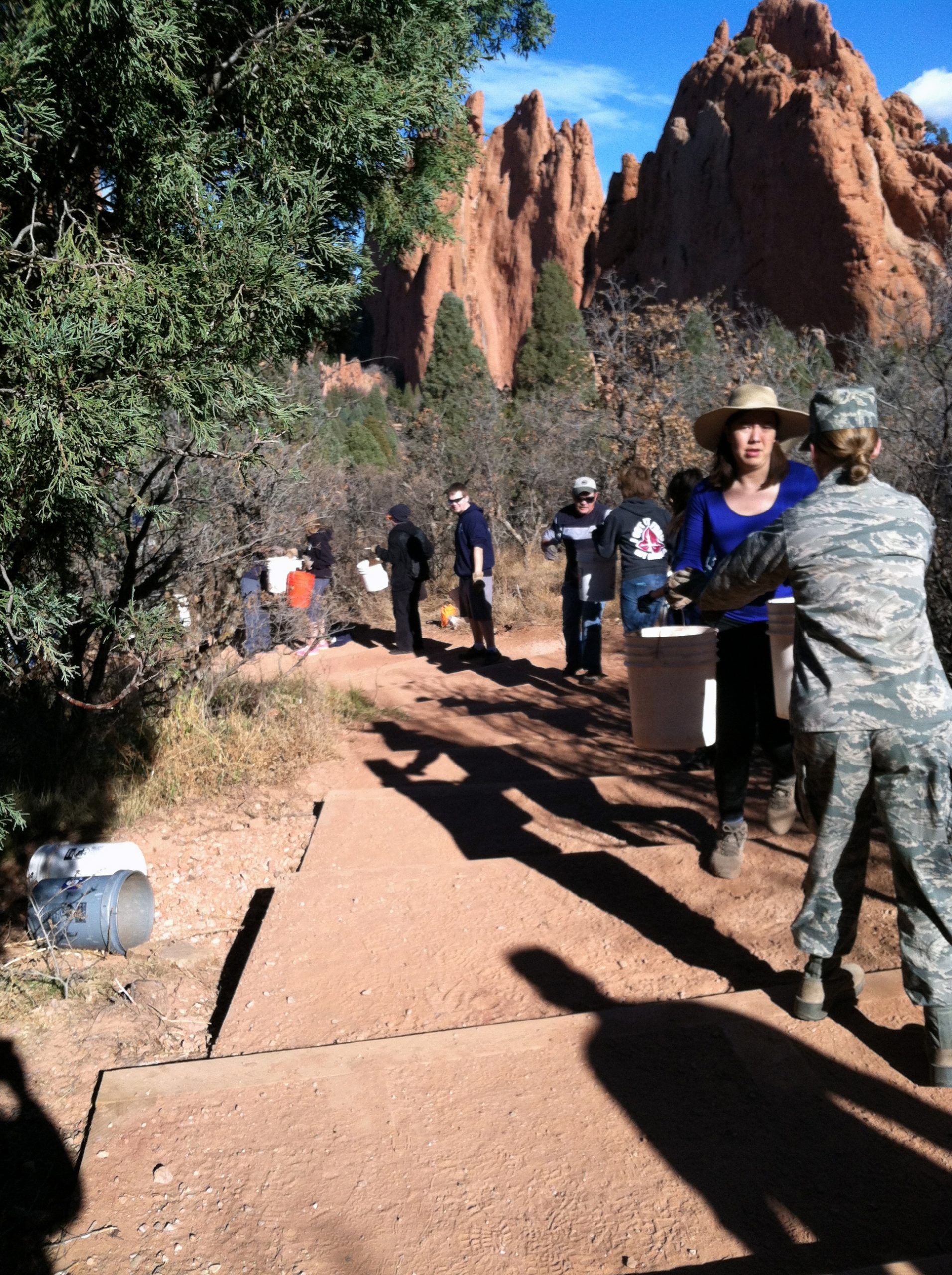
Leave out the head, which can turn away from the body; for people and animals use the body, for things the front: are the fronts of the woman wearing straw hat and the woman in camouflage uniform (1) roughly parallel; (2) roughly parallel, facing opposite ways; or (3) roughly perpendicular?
roughly parallel, facing opposite ways

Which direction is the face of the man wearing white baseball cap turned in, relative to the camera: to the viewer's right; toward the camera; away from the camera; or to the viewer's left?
toward the camera

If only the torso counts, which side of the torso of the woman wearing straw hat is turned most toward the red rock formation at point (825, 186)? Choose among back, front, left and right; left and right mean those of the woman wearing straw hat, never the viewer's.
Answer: back

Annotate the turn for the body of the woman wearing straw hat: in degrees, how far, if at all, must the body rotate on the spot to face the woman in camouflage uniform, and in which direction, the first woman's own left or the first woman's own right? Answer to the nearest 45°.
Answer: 0° — they already face them

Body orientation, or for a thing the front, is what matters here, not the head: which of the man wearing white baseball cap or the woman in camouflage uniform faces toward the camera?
the man wearing white baseball cap

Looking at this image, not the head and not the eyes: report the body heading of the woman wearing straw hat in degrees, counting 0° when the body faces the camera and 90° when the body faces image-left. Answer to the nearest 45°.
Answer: approximately 0°

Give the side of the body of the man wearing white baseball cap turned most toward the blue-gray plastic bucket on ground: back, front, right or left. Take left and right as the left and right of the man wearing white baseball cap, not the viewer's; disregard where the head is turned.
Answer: front

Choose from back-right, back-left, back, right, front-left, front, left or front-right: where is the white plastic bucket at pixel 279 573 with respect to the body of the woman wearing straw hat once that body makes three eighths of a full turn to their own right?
front

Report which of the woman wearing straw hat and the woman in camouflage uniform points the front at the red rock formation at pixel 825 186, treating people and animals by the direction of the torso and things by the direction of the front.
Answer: the woman in camouflage uniform

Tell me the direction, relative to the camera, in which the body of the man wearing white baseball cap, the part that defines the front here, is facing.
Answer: toward the camera

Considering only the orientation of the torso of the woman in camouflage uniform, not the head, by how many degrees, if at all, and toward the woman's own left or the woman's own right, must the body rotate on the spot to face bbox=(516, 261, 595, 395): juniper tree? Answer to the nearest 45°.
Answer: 0° — they already face it

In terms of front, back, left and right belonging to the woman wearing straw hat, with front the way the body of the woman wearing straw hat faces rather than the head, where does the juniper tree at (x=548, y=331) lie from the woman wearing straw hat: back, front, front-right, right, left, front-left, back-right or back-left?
back

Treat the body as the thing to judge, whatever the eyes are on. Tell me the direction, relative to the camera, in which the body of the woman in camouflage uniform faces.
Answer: away from the camera

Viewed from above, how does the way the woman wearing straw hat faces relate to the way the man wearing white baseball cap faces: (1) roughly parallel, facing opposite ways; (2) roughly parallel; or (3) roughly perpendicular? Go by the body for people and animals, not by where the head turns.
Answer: roughly parallel

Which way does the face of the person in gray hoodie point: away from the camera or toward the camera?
away from the camera
